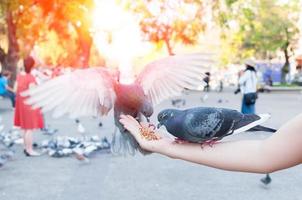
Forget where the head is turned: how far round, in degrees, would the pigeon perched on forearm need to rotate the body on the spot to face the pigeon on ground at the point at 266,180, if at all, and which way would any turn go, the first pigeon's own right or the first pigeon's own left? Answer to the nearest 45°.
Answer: approximately 90° to the first pigeon's own right

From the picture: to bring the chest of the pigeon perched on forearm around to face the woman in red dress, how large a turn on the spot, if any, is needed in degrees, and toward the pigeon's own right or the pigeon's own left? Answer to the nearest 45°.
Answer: approximately 45° to the pigeon's own right

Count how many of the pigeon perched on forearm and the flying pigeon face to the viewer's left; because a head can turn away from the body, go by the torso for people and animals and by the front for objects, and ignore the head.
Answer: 1

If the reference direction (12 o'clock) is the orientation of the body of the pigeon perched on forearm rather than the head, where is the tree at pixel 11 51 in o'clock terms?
The tree is roughly at 2 o'clock from the pigeon perched on forearm.

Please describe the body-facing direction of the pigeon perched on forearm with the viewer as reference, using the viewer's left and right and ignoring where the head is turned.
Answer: facing to the left of the viewer
